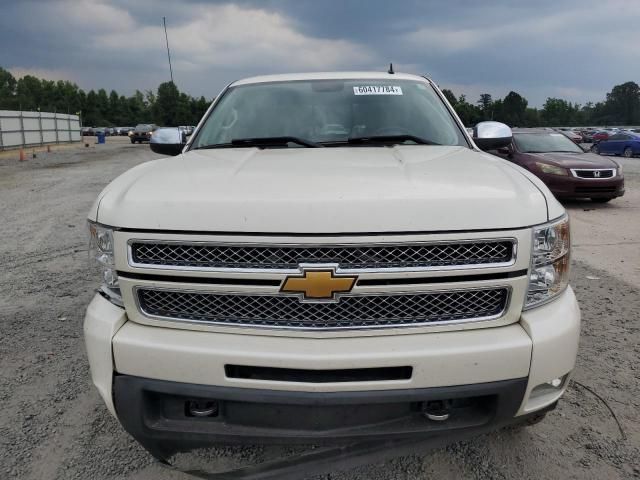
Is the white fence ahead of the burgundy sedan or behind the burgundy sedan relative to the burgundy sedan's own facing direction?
behind

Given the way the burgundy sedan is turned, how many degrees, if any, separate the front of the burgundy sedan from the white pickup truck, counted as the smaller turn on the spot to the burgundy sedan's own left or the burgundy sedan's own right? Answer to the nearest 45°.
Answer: approximately 45° to the burgundy sedan's own right

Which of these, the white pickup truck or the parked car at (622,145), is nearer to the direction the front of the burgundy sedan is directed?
the white pickup truck

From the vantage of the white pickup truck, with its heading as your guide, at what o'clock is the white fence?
The white fence is roughly at 5 o'clock from the white pickup truck.

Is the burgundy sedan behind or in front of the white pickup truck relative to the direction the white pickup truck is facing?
behind

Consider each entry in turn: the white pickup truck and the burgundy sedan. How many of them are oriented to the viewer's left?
0

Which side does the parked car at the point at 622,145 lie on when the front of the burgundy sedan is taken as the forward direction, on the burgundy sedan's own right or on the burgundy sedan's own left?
on the burgundy sedan's own left

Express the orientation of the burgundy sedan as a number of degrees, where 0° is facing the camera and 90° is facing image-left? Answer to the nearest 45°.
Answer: approximately 315°

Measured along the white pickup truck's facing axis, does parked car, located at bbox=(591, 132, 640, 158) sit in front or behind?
behind

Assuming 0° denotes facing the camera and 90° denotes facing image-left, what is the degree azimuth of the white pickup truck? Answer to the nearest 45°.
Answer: approximately 0°
